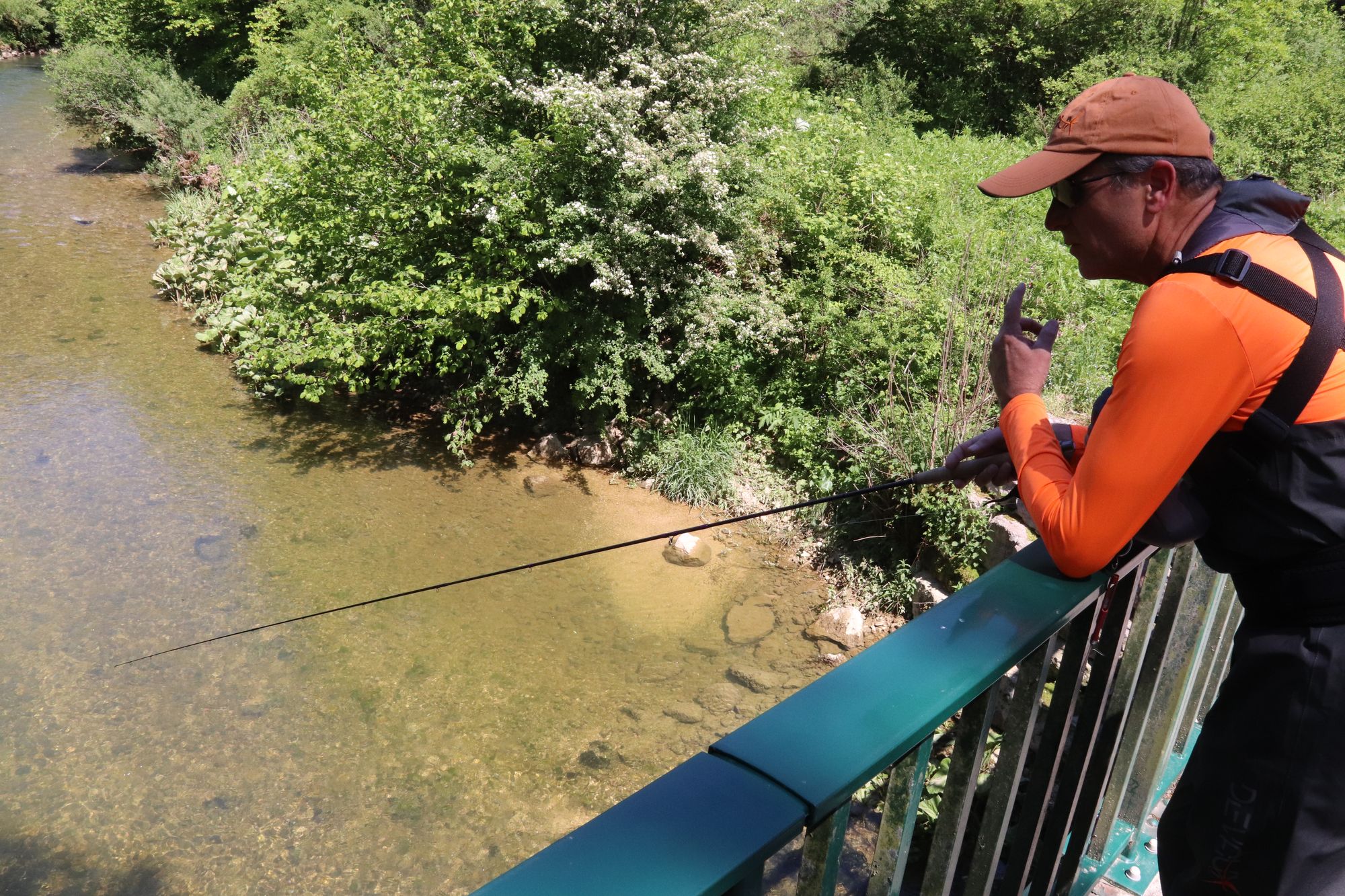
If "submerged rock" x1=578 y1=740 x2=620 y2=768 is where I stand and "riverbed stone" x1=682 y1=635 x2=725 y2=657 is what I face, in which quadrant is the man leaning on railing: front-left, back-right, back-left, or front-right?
back-right

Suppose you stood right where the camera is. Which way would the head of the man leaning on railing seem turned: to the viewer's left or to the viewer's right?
to the viewer's left

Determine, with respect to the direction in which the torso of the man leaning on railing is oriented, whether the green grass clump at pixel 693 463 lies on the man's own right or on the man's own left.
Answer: on the man's own right

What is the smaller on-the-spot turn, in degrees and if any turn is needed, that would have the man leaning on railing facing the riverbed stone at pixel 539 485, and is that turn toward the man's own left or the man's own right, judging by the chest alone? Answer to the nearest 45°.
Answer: approximately 45° to the man's own right

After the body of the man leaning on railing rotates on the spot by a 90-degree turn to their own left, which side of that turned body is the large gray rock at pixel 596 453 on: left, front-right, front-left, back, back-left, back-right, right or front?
back-right

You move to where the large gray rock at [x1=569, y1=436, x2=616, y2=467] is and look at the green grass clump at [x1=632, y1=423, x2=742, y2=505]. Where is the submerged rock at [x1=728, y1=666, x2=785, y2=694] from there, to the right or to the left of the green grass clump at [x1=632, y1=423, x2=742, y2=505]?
right

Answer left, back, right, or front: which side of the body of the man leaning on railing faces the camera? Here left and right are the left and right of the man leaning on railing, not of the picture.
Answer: left
